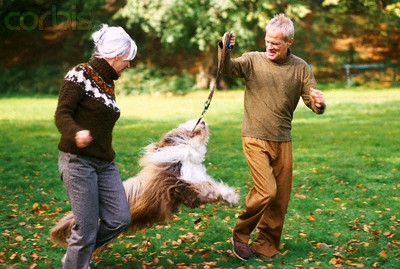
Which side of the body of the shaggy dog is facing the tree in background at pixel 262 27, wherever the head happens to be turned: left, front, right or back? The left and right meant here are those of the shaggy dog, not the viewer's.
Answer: left

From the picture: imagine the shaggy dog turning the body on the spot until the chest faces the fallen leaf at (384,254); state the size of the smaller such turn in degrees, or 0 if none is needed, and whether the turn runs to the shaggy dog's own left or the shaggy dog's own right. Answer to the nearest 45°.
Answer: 0° — it already faces it

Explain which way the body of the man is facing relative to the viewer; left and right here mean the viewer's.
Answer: facing the viewer and to the left of the viewer

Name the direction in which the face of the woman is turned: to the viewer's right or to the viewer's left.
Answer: to the viewer's right

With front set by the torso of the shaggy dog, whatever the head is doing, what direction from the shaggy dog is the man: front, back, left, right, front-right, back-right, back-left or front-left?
front

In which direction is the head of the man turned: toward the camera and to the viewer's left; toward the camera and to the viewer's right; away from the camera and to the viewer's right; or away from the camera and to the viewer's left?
toward the camera and to the viewer's left

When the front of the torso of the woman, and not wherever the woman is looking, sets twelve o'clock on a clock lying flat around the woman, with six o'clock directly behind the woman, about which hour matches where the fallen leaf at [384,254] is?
The fallen leaf is roughly at 10 o'clock from the woman.

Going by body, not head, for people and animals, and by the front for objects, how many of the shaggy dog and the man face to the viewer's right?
1

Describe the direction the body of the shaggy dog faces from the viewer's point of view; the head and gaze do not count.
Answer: to the viewer's right

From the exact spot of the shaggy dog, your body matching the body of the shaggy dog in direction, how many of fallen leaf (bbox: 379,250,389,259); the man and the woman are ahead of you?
2

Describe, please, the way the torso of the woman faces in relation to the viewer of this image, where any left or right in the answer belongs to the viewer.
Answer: facing the viewer and to the right of the viewer
